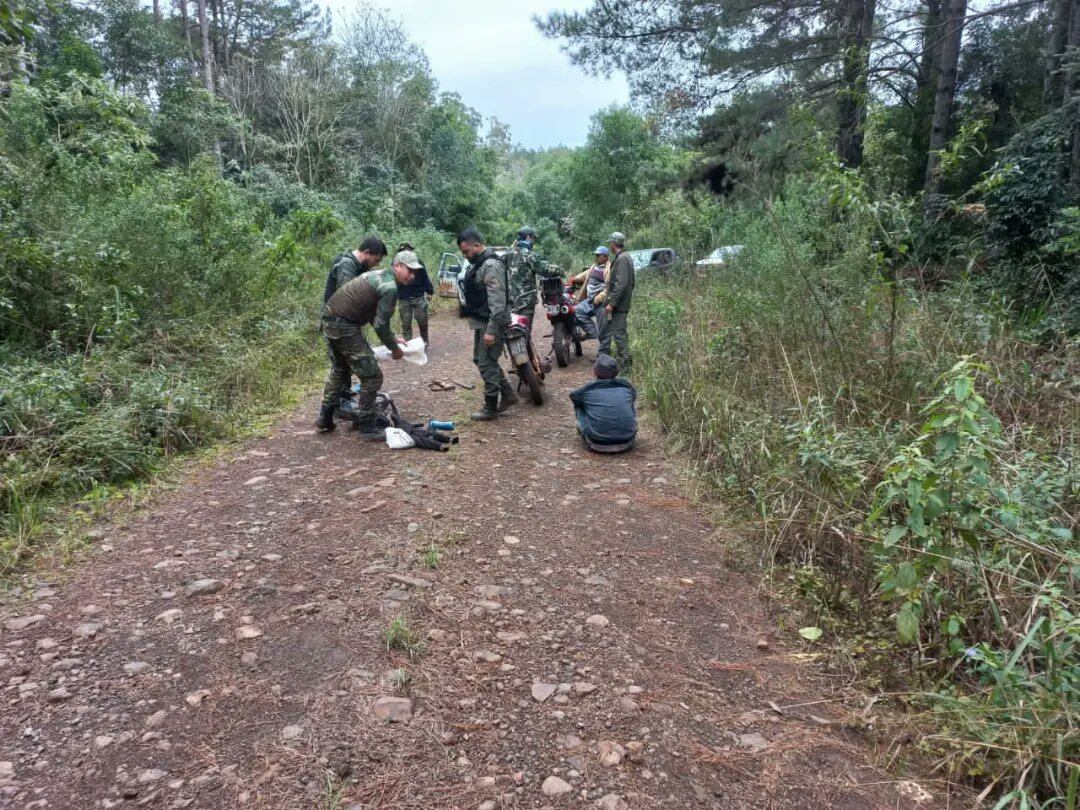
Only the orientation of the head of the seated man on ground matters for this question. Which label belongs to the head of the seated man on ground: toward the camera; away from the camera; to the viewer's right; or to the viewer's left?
away from the camera

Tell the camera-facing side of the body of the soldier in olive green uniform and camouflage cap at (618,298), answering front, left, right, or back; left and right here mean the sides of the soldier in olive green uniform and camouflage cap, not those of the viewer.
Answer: left

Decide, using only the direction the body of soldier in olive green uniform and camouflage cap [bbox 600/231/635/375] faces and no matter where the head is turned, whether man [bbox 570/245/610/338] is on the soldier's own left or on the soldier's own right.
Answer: on the soldier's own right

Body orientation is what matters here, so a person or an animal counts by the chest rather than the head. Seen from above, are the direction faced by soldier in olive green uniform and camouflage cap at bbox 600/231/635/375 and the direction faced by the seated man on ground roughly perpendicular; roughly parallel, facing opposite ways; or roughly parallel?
roughly perpendicular

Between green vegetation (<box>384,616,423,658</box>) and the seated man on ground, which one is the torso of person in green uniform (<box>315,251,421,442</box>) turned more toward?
the seated man on ground

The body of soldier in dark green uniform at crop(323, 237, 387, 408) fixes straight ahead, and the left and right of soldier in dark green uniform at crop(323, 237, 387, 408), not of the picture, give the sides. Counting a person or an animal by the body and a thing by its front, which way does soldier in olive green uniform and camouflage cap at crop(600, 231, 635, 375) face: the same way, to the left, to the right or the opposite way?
the opposite way

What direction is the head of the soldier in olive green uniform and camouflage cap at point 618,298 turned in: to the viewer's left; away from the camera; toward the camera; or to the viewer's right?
to the viewer's left

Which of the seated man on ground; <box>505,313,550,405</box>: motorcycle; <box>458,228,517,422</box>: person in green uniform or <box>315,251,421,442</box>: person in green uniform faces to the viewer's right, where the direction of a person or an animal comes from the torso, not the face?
<box>315,251,421,442</box>: person in green uniform

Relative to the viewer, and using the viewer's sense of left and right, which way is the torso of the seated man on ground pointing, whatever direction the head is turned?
facing away from the viewer

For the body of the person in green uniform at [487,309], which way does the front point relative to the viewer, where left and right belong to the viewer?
facing to the left of the viewer

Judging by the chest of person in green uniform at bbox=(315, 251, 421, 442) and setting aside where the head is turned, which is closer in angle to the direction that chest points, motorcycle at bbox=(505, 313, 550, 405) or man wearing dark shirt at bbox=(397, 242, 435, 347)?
the motorcycle
